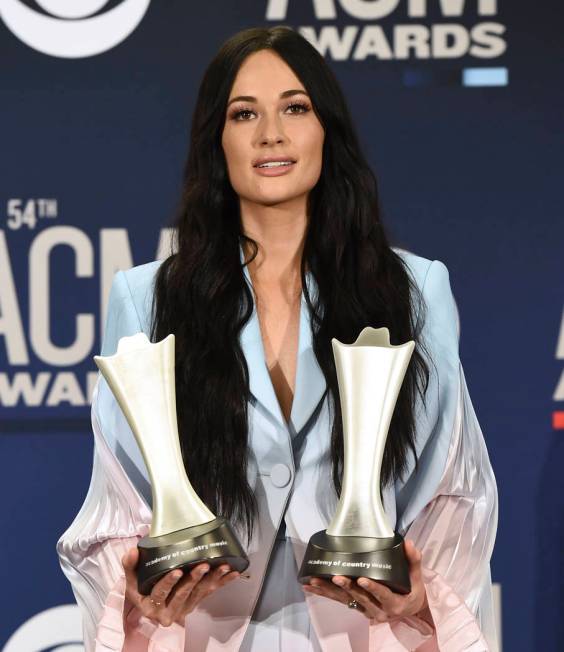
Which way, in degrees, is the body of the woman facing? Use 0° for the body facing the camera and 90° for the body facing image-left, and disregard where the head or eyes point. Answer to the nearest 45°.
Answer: approximately 0°
